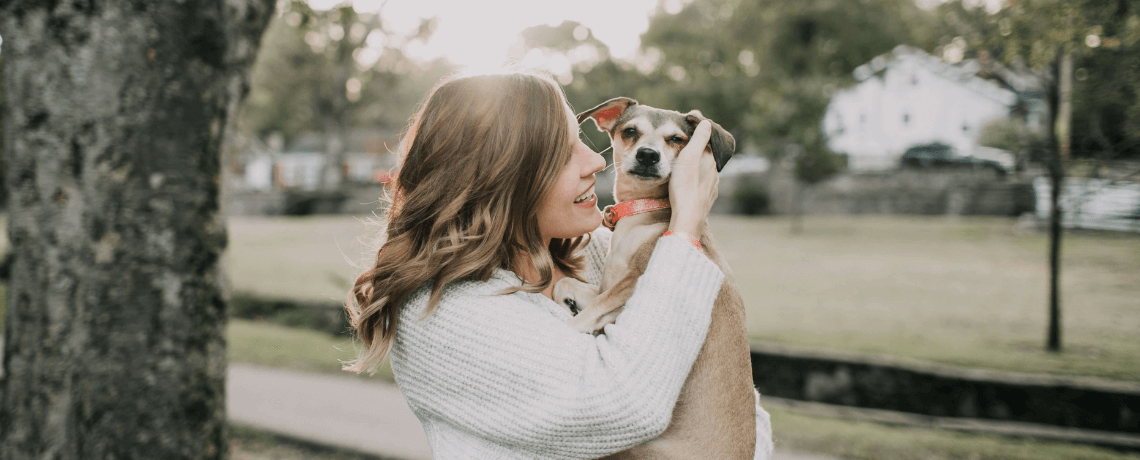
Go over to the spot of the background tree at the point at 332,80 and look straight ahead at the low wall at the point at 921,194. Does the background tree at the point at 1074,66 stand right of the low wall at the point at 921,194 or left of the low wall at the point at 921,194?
right

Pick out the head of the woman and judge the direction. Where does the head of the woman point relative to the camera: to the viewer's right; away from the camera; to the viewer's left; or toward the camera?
to the viewer's right

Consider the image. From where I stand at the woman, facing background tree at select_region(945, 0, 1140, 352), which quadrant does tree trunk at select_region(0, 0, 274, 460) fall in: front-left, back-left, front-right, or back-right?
back-left

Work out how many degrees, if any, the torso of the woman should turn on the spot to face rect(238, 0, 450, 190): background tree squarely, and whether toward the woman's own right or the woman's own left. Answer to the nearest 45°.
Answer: approximately 90° to the woman's own left

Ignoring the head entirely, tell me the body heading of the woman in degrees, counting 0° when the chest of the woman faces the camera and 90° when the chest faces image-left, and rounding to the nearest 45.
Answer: approximately 270°

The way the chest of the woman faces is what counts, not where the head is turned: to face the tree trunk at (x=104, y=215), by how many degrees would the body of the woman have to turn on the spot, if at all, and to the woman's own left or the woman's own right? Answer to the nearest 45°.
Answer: approximately 135° to the woman's own left

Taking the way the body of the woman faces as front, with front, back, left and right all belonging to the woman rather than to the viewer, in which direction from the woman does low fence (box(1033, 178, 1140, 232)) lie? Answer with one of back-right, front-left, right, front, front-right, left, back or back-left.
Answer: front-left

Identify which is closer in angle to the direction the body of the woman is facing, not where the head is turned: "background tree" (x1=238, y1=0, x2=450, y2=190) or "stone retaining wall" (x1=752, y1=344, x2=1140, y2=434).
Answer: the stone retaining wall

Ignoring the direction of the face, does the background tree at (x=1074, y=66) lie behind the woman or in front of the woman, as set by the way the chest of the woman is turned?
in front

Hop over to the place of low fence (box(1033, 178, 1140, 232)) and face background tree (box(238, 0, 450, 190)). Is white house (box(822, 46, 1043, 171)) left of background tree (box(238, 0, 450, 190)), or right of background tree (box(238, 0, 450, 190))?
right

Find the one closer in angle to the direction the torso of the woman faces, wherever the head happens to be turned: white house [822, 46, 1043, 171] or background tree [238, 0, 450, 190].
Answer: the white house

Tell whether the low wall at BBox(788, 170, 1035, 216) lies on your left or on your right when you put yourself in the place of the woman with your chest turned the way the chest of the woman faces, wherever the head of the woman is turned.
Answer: on your left
